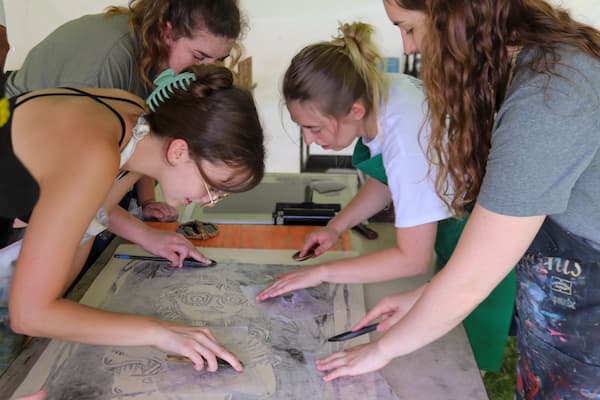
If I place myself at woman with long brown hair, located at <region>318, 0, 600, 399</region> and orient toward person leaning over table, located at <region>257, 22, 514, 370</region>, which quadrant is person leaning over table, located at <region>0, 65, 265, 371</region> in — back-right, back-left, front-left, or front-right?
front-left

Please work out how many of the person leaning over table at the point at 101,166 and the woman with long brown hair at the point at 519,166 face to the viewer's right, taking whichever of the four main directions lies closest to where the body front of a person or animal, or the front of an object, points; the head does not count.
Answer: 1

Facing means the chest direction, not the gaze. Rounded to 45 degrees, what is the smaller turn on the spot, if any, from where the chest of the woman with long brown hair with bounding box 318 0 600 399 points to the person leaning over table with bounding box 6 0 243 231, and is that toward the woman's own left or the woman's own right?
approximately 45° to the woman's own right

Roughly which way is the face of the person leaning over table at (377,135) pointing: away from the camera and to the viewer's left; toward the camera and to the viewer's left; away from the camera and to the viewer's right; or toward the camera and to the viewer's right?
toward the camera and to the viewer's left

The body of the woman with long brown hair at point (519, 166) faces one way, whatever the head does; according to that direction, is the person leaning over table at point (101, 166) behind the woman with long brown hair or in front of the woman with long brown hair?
in front

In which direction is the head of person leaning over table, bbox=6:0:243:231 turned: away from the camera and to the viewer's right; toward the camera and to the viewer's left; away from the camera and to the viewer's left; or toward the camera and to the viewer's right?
toward the camera and to the viewer's right

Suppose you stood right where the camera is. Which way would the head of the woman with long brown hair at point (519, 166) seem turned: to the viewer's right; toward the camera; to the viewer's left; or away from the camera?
to the viewer's left

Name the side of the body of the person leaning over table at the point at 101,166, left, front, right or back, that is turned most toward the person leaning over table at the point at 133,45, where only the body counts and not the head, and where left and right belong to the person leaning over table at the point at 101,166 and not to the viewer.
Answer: left

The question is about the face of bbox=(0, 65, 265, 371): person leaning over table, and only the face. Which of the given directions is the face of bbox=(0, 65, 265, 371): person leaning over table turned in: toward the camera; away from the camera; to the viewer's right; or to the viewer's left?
to the viewer's right

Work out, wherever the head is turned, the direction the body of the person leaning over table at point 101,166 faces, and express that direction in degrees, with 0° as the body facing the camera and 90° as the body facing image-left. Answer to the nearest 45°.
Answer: approximately 270°

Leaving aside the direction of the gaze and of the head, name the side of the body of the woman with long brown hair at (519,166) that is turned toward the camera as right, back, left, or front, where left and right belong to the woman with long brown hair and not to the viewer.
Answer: left

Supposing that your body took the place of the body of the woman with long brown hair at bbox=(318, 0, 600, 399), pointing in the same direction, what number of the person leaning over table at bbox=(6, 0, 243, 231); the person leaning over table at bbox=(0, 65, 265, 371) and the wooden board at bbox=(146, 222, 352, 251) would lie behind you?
0

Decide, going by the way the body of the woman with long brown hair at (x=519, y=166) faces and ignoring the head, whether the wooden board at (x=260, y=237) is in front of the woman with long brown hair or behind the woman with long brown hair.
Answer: in front
